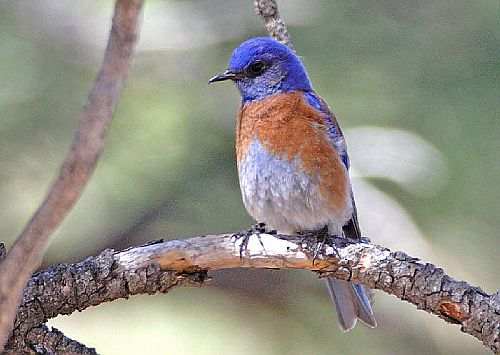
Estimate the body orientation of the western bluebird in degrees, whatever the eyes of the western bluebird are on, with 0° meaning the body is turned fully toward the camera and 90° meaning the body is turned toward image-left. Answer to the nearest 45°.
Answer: approximately 45°
